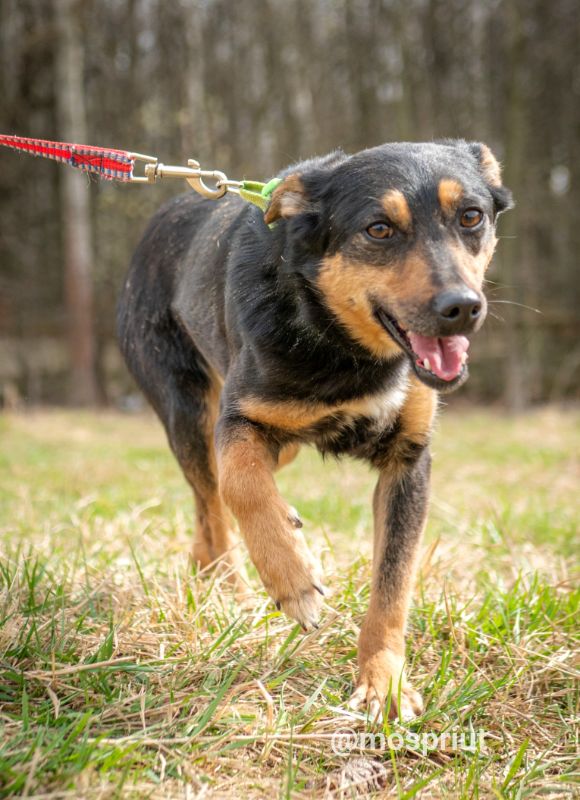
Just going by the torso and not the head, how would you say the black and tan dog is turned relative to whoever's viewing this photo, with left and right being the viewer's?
facing the viewer and to the right of the viewer

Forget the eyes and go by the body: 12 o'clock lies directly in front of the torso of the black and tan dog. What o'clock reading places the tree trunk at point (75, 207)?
The tree trunk is roughly at 7 o'clock from the black and tan dog.
